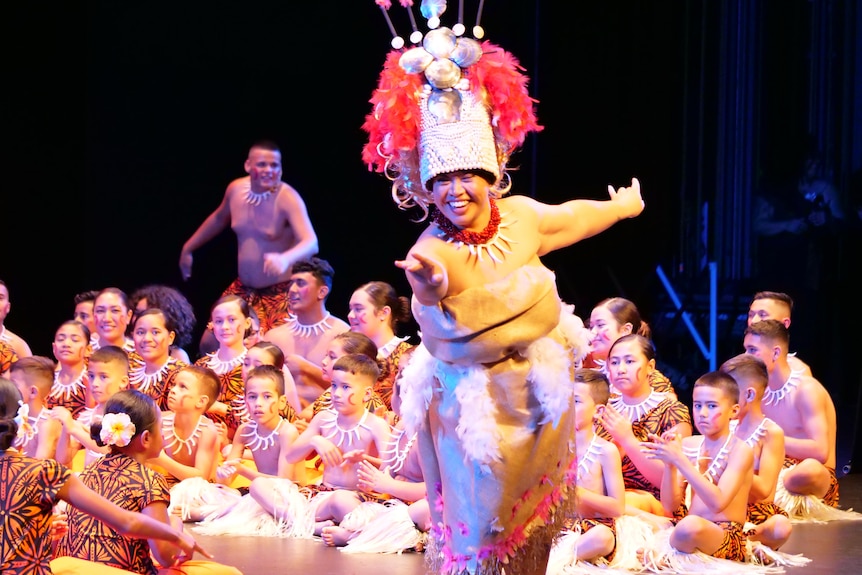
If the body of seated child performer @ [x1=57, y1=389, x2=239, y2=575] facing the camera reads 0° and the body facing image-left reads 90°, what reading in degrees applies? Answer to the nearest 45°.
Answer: approximately 225°

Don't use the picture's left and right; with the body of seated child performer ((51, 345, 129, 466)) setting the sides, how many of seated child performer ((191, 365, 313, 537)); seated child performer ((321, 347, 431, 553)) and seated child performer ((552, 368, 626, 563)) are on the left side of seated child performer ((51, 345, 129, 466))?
3

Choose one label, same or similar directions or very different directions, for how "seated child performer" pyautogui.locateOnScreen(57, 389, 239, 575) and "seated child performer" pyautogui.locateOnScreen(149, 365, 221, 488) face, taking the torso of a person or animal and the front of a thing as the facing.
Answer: very different directions

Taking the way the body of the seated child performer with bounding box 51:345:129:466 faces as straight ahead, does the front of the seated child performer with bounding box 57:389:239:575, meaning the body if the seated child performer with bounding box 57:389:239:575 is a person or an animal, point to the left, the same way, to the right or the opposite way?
the opposite way

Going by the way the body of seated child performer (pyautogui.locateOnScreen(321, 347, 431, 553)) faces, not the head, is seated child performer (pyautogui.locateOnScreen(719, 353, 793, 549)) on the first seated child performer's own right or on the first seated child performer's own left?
on the first seated child performer's own left

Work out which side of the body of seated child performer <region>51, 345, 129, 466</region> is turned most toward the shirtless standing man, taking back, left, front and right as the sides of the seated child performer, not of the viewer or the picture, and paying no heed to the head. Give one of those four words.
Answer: back

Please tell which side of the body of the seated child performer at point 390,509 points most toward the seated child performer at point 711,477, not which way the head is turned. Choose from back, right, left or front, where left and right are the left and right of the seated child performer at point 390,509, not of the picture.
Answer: left
